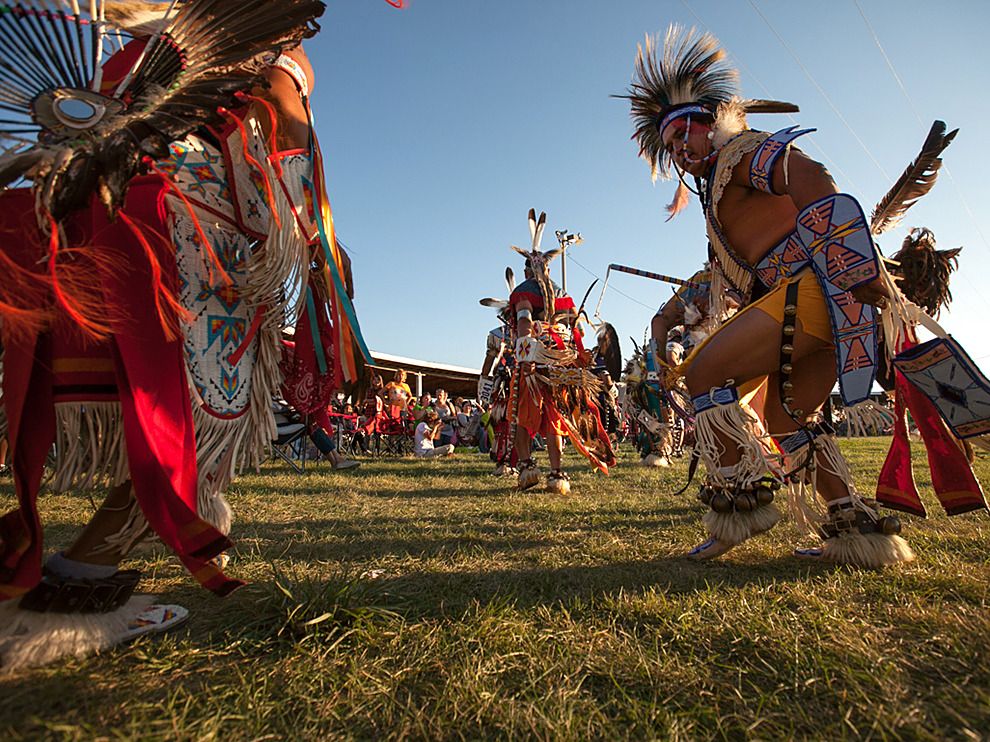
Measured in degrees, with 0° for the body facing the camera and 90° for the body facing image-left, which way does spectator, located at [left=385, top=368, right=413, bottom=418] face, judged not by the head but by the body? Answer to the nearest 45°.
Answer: approximately 0°

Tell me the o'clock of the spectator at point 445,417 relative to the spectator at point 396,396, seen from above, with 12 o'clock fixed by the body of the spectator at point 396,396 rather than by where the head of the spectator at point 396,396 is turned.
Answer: the spectator at point 445,417 is roughly at 10 o'clock from the spectator at point 396,396.

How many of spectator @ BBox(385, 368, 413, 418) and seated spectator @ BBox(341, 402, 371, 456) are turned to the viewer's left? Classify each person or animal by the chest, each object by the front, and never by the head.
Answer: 0

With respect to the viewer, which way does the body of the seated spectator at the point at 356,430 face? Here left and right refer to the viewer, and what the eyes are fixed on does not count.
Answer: facing the viewer and to the right of the viewer

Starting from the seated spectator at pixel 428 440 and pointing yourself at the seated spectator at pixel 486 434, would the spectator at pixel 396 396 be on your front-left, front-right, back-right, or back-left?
back-left

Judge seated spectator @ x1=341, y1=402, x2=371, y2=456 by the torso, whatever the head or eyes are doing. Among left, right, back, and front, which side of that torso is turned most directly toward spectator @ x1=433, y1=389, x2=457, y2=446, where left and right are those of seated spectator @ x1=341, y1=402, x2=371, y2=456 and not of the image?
left
